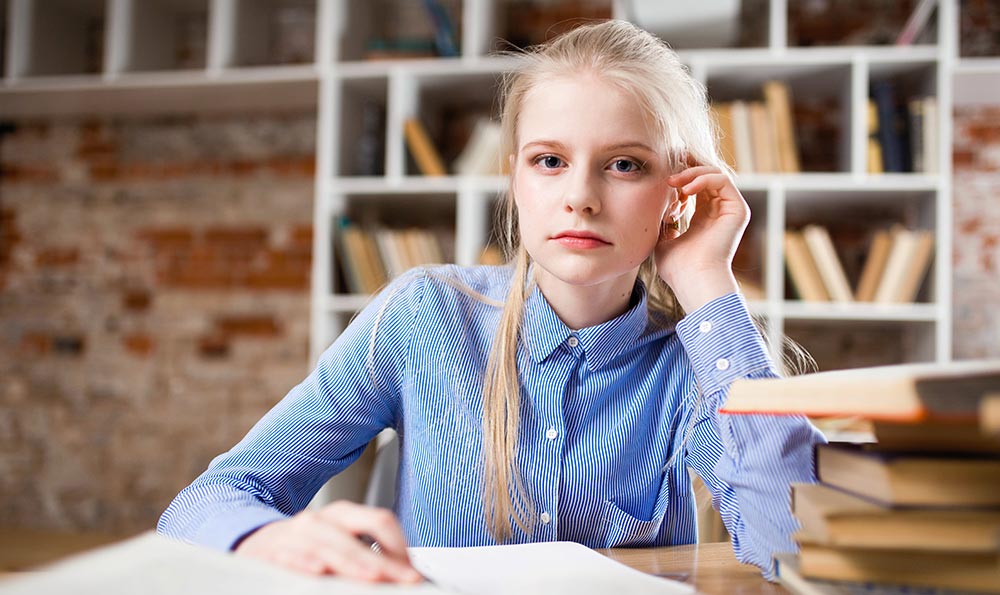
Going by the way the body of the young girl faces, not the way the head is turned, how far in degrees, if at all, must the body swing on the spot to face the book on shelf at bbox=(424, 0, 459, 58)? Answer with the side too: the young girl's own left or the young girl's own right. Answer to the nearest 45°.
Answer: approximately 180°

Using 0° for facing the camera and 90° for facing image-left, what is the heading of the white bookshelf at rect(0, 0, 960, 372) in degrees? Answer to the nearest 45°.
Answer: approximately 0°

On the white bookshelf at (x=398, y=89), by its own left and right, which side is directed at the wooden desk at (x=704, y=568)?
front

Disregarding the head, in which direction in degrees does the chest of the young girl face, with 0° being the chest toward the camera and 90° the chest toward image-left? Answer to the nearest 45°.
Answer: approximately 0°

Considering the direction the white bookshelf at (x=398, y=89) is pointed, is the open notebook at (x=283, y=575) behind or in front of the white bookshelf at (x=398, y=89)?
in front

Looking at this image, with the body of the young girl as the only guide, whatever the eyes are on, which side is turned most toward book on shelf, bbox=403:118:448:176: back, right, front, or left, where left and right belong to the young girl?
back

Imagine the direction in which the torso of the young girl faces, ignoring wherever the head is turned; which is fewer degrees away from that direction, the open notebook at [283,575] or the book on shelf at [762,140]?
the open notebook

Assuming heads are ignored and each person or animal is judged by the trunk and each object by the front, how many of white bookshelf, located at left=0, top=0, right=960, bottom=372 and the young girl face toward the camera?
2

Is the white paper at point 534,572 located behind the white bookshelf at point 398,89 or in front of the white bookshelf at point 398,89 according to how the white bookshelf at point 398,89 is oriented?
in front

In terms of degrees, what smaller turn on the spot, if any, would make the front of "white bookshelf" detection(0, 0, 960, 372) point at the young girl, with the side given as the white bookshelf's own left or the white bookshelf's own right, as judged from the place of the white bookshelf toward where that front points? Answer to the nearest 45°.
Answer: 0° — it already faces them
